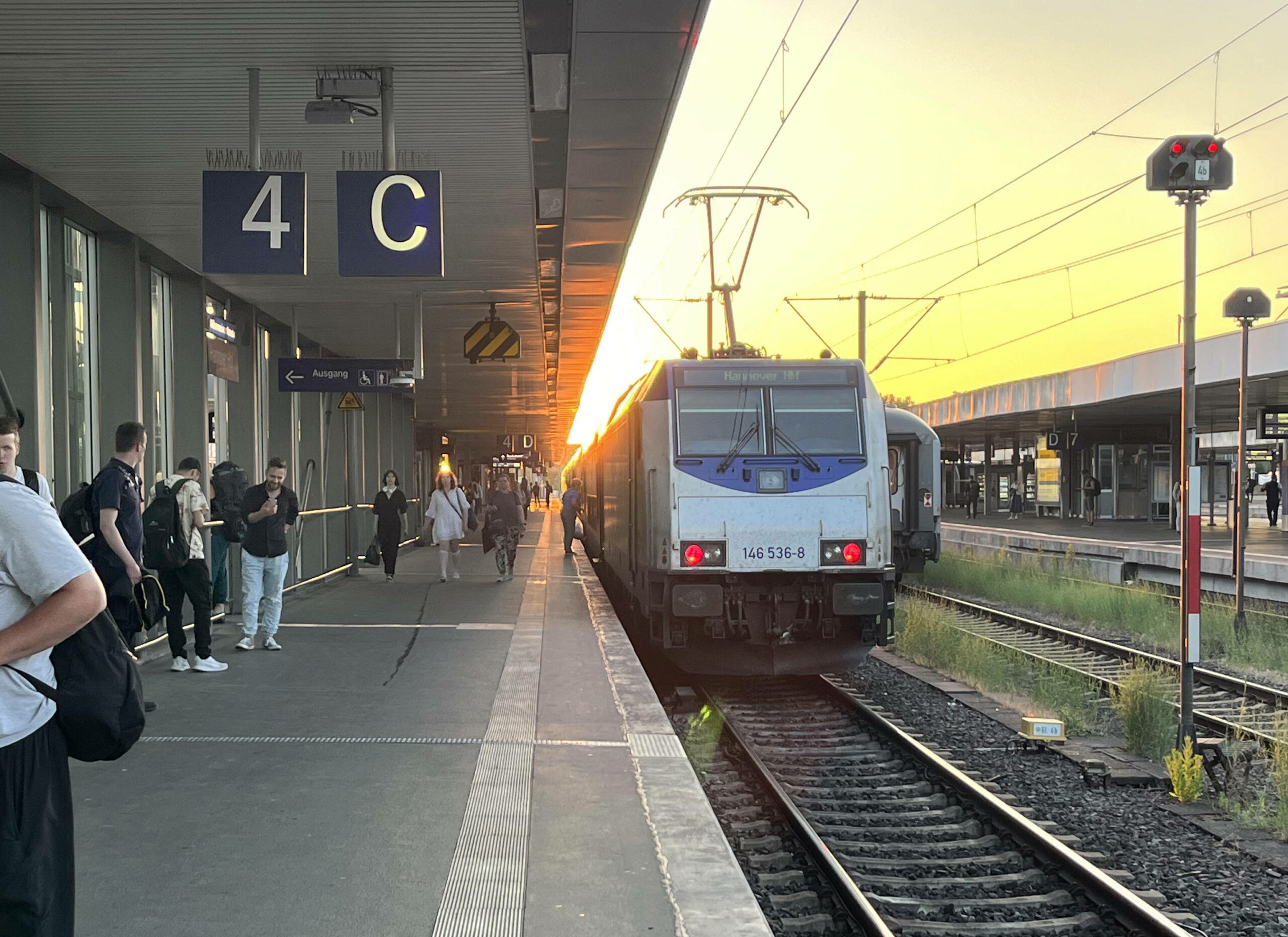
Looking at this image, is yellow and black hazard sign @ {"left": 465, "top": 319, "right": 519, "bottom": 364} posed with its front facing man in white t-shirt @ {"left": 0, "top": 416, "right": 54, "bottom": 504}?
yes

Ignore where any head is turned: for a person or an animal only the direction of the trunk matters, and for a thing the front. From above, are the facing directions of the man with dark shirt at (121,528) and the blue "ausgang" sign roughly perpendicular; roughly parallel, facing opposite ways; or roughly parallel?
roughly perpendicular

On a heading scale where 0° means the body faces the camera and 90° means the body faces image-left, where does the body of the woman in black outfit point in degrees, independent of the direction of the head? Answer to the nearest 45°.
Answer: approximately 0°

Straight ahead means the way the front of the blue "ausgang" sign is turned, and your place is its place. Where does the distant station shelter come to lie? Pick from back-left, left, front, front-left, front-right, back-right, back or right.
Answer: back-left

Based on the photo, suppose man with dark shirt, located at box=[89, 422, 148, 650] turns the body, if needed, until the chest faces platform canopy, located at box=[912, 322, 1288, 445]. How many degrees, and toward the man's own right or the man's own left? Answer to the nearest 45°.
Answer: approximately 45° to the man's own left

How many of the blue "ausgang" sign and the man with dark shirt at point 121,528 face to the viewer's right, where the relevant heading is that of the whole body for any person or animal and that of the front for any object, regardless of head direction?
1

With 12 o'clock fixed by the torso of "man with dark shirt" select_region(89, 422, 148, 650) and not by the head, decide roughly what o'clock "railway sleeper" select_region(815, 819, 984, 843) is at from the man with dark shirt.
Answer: The railway sleeper is roughly at 1 o'clock from the man with dark shirt.

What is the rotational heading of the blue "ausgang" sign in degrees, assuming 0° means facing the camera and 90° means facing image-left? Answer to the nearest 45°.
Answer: approximately 0°
